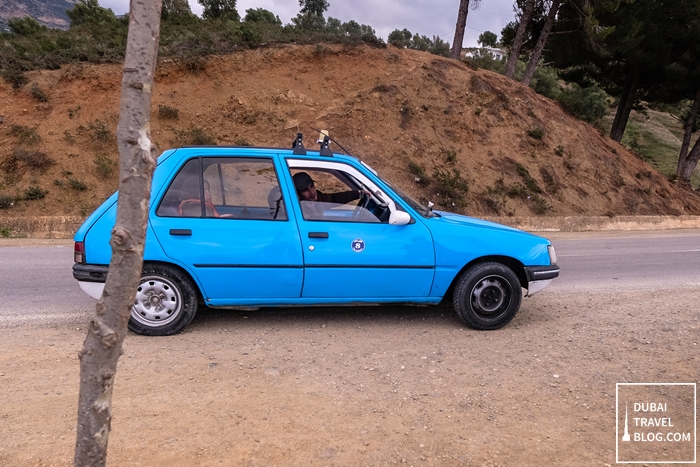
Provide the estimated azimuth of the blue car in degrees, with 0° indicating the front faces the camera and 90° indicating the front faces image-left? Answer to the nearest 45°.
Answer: approximately 270°

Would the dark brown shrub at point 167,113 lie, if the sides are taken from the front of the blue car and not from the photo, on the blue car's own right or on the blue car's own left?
on the blue car's own left

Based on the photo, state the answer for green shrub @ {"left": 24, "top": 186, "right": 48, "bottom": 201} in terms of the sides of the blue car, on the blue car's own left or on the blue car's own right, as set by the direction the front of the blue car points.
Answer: on the blue car's own left

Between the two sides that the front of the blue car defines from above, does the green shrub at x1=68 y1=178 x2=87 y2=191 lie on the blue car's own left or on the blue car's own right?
on the blue car's own left

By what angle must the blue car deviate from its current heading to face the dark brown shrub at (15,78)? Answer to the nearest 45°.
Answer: approximately 135° to its left

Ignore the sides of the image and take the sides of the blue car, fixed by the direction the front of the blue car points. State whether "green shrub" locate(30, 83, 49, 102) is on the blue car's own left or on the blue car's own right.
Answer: on the blue car's own left

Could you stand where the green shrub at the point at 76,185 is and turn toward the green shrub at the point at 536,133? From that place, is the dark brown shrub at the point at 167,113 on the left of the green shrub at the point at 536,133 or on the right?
left
